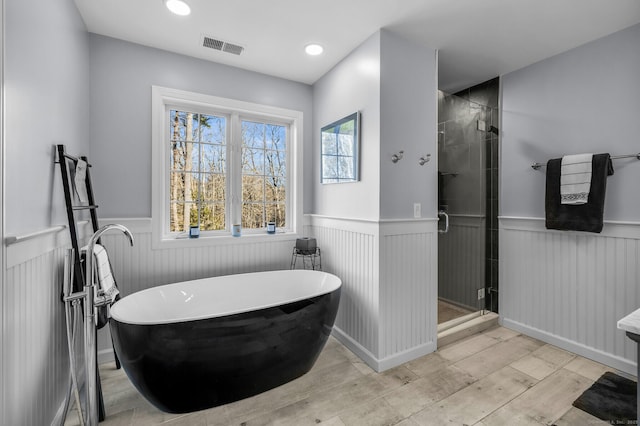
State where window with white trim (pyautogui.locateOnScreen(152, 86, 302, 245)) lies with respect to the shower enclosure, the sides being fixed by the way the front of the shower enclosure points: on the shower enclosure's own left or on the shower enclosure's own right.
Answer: on the shower enclosure's own right

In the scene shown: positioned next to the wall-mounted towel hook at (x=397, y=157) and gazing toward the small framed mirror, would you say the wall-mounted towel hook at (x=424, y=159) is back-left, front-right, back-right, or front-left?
back-right

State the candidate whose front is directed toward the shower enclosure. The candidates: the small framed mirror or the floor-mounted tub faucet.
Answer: the floor-mounted tub faucet

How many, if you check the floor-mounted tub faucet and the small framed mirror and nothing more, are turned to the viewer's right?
1

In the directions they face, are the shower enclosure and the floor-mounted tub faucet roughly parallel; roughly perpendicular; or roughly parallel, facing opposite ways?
roughly perpendicular

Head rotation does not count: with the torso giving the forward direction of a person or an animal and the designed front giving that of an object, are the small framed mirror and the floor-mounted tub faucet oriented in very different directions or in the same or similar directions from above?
very different directions

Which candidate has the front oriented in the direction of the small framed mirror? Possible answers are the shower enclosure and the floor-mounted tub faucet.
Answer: the floor-mounted tub faucet

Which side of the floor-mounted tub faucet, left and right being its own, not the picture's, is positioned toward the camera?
right

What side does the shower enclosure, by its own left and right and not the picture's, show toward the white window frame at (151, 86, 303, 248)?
right
